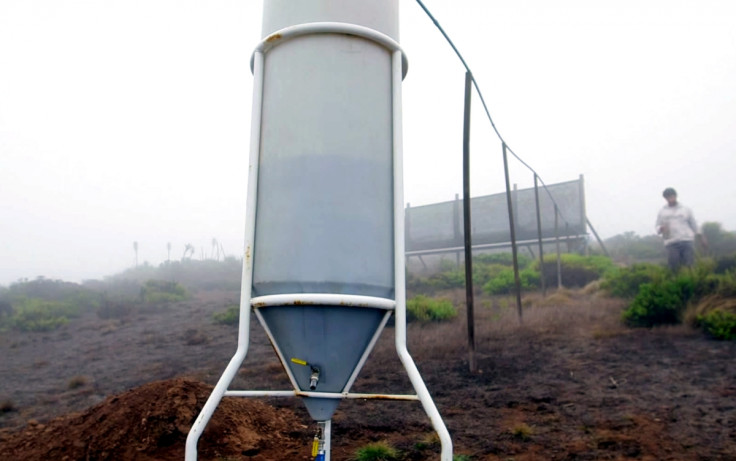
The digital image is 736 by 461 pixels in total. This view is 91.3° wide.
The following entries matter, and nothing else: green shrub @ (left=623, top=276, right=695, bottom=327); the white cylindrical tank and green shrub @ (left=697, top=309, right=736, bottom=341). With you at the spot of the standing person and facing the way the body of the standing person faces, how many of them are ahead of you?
3

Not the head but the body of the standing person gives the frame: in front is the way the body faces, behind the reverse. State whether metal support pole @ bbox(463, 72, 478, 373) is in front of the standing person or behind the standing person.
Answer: in front

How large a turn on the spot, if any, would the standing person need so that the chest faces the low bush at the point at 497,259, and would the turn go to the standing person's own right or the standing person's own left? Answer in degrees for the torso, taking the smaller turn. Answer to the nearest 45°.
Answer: approximately 135° to the standing person's own right

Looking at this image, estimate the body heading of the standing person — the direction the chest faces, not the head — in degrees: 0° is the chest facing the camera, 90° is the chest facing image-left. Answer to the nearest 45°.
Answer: approximately 0°

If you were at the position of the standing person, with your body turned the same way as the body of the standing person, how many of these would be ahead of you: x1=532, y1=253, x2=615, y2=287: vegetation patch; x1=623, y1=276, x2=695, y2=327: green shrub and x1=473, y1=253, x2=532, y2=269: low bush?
1

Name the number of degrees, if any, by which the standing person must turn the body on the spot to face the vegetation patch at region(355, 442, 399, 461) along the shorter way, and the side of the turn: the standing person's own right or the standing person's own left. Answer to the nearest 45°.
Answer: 0° — they already face it

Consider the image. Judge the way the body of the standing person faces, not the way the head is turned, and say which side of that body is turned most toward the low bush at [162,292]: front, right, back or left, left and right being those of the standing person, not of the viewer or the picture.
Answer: right

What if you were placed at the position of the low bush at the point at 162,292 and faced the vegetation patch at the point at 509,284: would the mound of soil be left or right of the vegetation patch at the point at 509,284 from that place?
right

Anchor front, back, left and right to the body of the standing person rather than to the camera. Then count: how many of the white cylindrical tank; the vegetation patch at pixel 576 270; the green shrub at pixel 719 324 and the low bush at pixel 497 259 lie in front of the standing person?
2

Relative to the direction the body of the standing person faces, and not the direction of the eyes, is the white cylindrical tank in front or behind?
in front
